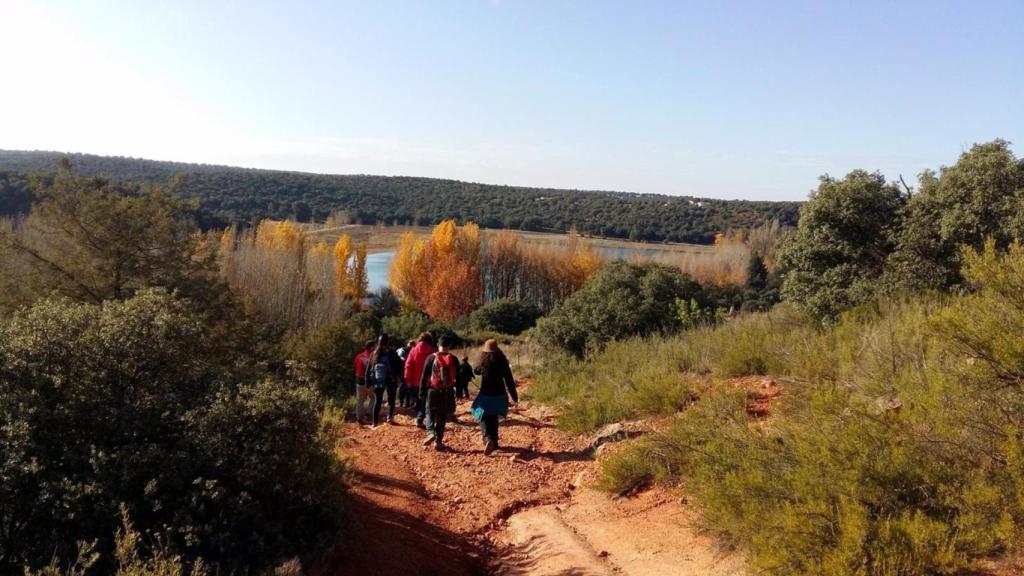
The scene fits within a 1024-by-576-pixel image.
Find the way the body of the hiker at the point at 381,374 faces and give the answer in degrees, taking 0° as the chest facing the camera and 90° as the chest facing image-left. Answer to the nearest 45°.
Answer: approximately 180°

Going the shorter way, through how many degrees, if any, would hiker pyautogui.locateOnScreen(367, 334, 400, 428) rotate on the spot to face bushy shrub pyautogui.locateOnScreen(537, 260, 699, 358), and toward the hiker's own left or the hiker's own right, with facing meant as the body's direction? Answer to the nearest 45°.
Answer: approximately 45° to the hiker's own right

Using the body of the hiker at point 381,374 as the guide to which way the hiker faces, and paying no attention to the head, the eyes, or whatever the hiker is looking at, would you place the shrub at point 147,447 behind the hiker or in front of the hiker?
behind

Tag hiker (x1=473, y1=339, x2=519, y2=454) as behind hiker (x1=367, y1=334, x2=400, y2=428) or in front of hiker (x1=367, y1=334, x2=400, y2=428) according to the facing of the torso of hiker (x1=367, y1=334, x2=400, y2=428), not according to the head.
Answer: behind

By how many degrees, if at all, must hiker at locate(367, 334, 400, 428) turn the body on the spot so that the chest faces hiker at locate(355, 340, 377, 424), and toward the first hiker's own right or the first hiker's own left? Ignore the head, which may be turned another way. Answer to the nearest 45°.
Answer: approximately 45° to the first hiker's own left

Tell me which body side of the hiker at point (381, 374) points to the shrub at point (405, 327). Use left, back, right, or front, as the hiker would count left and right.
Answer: front

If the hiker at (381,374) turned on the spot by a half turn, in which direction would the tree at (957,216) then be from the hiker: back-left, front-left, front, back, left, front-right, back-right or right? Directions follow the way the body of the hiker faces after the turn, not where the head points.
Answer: left

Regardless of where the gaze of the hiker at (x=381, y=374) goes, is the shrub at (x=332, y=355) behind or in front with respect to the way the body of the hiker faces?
in front

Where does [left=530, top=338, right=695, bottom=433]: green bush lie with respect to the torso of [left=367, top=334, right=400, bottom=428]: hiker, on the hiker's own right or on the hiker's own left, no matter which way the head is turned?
on the hiker's own right

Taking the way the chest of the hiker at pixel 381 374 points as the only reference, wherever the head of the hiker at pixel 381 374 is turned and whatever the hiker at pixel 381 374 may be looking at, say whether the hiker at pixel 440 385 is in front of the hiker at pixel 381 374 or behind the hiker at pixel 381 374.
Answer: behind
